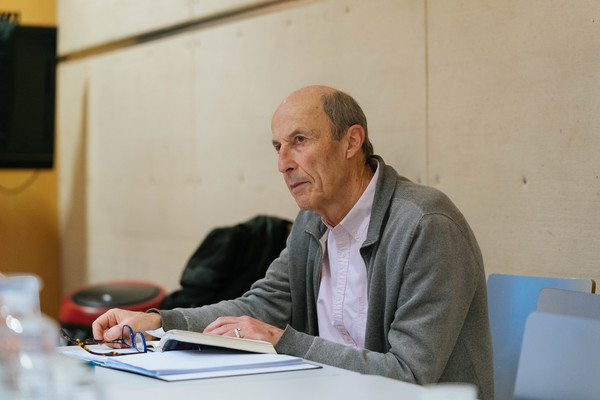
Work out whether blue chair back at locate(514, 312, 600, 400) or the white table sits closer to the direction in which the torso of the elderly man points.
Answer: the white table

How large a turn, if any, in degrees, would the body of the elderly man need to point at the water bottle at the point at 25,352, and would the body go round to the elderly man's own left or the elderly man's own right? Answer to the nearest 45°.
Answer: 0° — they already face it

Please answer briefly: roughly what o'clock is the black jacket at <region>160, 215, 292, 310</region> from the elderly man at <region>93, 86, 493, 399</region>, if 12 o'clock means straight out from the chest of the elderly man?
The black jacket is roughly at 4 o'clock from the elderly man.

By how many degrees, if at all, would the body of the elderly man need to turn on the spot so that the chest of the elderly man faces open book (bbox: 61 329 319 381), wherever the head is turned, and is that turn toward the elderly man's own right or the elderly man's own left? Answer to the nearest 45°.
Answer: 0° — they already face it

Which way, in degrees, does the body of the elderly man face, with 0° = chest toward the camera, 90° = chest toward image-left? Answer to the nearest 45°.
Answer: approximately 45°

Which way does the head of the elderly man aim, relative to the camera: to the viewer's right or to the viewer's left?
to the viewer's left

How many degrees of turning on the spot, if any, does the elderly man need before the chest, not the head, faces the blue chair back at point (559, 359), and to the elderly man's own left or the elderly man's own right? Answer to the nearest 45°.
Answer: approximately 90° to the elderly man's own left

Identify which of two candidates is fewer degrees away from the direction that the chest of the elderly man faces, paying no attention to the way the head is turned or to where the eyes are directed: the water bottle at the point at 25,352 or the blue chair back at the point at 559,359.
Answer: the water bottle

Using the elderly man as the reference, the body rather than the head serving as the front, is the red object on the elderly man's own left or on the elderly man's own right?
on the elderly man's own right
